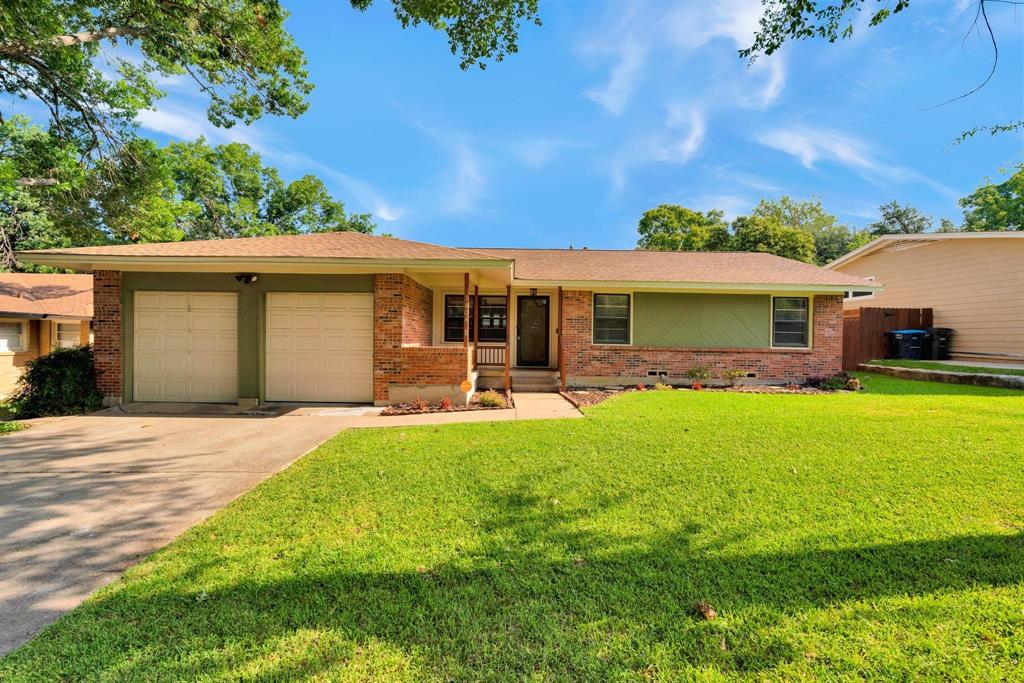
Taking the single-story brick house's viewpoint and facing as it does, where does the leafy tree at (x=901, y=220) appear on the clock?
The leafy tree is roughly at 8 o'clock from the single-story brick house.

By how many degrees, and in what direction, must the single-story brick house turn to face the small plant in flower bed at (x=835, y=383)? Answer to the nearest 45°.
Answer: approximately 90° to its left

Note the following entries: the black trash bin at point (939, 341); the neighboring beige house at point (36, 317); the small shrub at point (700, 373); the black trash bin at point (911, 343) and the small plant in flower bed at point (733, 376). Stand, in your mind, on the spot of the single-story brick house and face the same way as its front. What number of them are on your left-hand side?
4

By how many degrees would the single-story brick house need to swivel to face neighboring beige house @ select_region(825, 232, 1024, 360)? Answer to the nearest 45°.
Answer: approximately 90° to its left

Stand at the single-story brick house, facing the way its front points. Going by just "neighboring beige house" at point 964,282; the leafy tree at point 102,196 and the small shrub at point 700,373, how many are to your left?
2

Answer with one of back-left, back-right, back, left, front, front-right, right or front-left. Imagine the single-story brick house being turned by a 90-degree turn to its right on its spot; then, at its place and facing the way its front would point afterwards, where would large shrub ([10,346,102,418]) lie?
front

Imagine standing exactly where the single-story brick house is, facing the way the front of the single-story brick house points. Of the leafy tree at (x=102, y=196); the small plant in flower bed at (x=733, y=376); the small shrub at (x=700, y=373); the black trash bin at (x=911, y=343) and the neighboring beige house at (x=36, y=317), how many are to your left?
3

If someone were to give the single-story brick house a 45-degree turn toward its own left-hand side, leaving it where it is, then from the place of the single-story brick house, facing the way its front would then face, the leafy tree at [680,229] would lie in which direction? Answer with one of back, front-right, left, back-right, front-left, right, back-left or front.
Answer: left

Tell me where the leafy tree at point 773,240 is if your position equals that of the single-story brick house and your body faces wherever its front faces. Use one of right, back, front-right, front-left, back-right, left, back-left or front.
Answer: back-left

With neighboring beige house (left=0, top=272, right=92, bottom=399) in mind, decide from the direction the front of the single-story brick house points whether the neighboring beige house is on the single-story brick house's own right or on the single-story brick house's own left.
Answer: on the single-story brick house's own right

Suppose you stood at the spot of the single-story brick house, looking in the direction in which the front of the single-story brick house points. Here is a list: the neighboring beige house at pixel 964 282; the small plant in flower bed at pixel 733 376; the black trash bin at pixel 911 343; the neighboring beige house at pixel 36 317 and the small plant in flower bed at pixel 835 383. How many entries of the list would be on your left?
4

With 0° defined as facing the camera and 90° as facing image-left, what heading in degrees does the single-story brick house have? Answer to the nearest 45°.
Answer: approximately 0°

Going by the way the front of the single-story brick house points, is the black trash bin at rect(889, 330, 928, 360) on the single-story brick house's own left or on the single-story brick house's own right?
on the single-story brick house's own left

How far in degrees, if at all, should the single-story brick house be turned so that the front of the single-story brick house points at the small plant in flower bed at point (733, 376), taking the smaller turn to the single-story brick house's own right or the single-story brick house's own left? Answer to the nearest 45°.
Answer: approximately 90° to the single-story brick house's own left

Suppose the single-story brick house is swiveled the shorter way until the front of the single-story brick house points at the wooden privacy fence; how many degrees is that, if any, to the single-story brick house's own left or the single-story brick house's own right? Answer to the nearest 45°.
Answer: approximately 90° to the single-story brick house's own left
